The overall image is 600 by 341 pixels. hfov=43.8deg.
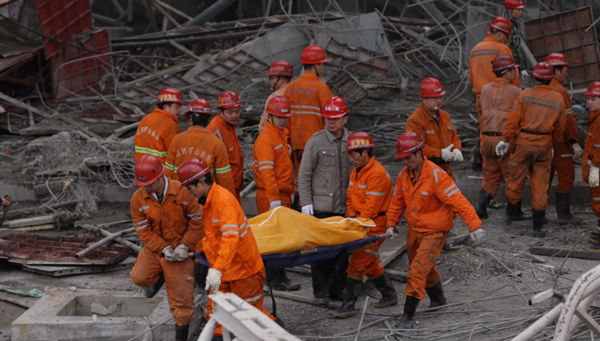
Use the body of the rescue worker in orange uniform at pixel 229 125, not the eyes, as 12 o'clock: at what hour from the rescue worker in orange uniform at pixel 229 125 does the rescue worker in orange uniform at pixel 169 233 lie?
the rescue worker in orange uniform at pixel 169 233 is roughly at 2 o'clock from the rescue worker in orange uniform at pixel 229 125.

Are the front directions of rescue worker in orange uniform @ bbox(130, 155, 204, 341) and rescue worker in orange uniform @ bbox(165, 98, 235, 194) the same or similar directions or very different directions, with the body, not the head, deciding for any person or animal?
very different directions

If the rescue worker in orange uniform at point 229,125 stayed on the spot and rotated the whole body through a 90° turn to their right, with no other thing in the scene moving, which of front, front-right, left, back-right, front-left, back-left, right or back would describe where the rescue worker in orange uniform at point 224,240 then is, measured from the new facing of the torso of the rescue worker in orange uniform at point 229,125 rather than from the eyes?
front-left

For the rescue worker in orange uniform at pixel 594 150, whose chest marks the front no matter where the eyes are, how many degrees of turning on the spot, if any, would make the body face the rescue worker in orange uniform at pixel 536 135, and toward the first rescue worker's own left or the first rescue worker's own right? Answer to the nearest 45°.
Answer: approximately 45° to the first rescue worker's own right

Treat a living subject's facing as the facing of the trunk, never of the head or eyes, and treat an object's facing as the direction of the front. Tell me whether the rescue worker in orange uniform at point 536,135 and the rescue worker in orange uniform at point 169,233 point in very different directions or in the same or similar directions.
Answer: very different directions

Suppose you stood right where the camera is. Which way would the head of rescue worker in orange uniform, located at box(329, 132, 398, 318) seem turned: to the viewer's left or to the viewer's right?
to the viewer's left
